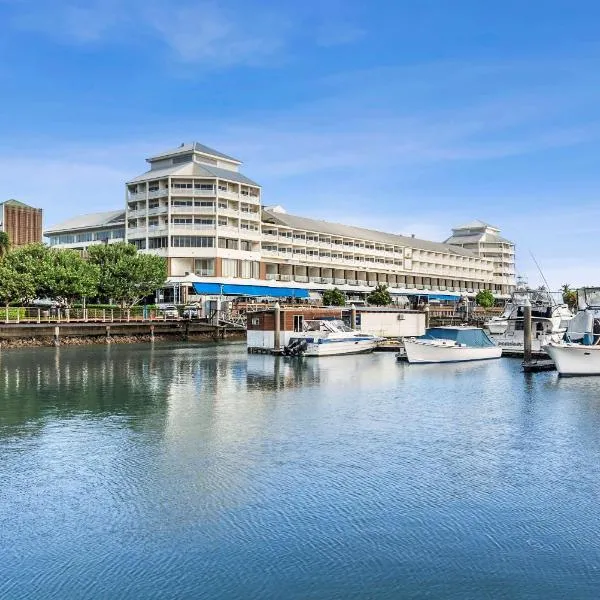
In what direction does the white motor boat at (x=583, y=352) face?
to the viewer's left
